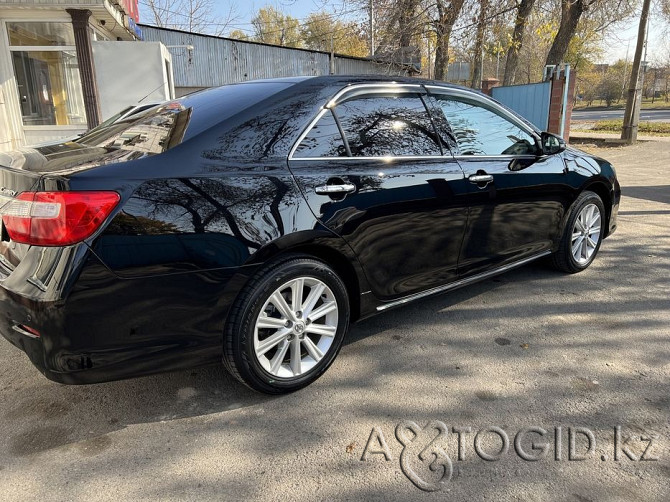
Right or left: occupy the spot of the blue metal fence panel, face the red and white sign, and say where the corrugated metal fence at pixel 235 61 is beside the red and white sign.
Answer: right

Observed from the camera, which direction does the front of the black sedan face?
facing away from the viewer and to the right of the viewer

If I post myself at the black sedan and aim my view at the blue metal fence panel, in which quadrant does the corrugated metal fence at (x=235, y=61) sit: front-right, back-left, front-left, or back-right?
front-left

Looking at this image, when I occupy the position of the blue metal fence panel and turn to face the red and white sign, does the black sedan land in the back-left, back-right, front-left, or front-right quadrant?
front-left

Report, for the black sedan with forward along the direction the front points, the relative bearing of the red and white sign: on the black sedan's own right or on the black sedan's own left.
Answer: on the black sedan's own left

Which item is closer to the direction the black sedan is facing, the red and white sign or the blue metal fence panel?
the blue metal fence panel

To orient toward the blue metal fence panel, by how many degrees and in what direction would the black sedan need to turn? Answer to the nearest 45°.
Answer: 0° — it already faces it

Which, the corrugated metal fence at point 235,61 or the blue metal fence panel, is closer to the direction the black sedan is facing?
the blue metal fence panel

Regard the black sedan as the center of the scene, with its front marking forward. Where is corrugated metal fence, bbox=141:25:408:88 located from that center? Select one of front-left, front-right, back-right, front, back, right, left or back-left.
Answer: front-left
